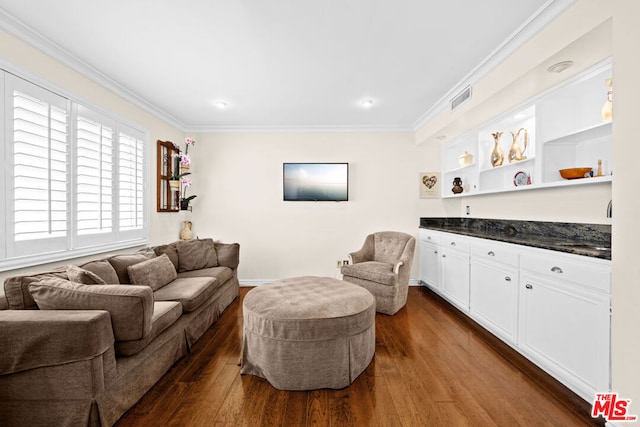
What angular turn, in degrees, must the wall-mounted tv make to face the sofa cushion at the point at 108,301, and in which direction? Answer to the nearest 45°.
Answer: approximately 45° to its right

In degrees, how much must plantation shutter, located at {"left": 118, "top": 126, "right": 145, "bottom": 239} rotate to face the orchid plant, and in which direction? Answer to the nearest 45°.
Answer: approximately 90° to its left

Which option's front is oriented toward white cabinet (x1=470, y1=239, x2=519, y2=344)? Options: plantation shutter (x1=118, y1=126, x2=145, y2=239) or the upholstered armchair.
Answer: the plantation shutter

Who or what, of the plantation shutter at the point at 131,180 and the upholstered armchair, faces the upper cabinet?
the plantation shutter

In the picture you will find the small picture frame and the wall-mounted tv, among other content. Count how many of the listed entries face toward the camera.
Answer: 2

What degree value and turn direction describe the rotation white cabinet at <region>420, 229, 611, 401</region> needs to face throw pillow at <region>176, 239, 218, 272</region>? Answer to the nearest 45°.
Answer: approximately 45° to its right
